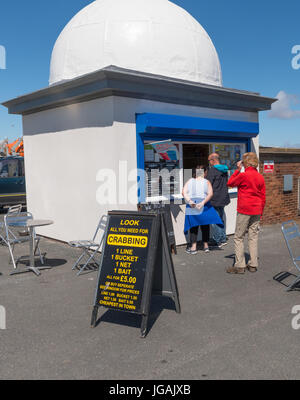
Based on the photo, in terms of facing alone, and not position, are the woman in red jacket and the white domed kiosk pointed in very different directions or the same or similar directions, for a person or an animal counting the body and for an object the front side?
very different directions

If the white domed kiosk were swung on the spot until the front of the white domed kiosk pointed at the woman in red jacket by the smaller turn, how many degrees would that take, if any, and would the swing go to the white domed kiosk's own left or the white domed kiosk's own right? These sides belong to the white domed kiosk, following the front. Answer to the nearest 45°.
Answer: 0° — it already faces them

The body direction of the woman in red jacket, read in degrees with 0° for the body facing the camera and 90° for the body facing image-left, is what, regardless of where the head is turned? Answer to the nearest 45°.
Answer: approximately 135°

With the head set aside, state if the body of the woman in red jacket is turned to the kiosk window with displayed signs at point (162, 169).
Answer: yes

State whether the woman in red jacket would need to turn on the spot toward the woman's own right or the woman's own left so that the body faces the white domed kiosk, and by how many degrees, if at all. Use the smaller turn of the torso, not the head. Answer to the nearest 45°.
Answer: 0° — they already face it

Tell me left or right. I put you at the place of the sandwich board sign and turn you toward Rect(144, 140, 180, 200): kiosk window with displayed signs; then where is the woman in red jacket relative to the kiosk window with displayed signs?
right

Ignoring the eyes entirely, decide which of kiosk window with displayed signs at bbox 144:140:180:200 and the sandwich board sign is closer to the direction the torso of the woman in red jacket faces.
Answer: the kiosk window with displayed signs

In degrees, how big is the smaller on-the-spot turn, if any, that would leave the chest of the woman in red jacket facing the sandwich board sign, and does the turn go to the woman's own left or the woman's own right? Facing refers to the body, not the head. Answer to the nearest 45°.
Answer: approximately 90° to the woman's own left

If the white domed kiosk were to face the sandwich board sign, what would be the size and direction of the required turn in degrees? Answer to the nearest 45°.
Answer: approximately 45° to its right
